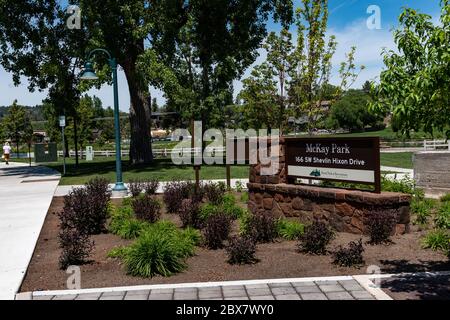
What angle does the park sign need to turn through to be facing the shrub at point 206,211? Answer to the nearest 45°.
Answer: approximately 45° to its right

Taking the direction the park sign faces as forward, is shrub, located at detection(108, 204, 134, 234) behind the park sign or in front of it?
in front

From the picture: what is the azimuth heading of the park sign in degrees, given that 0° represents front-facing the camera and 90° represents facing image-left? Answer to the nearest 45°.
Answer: approximately 45°

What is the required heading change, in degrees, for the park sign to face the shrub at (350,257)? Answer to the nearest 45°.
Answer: approximately 45° to its left

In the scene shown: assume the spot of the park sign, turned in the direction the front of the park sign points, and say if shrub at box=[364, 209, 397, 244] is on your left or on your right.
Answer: on your left

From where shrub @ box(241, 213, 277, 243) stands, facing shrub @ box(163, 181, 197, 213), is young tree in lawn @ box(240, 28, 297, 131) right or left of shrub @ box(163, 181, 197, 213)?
right

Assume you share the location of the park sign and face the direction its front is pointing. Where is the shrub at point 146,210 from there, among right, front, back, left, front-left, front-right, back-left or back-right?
front-right

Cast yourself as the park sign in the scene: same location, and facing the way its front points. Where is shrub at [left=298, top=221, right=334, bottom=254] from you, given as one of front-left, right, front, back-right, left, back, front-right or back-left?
front-left

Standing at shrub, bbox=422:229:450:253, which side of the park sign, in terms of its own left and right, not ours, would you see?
left

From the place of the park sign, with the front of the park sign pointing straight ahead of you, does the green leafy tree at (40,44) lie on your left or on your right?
on your right

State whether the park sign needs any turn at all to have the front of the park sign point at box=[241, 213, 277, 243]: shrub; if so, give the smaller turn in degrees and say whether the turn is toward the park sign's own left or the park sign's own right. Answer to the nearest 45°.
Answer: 0° — it already faces it

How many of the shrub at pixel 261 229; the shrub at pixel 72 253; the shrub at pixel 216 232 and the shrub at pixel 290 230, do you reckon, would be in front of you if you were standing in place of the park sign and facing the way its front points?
4
